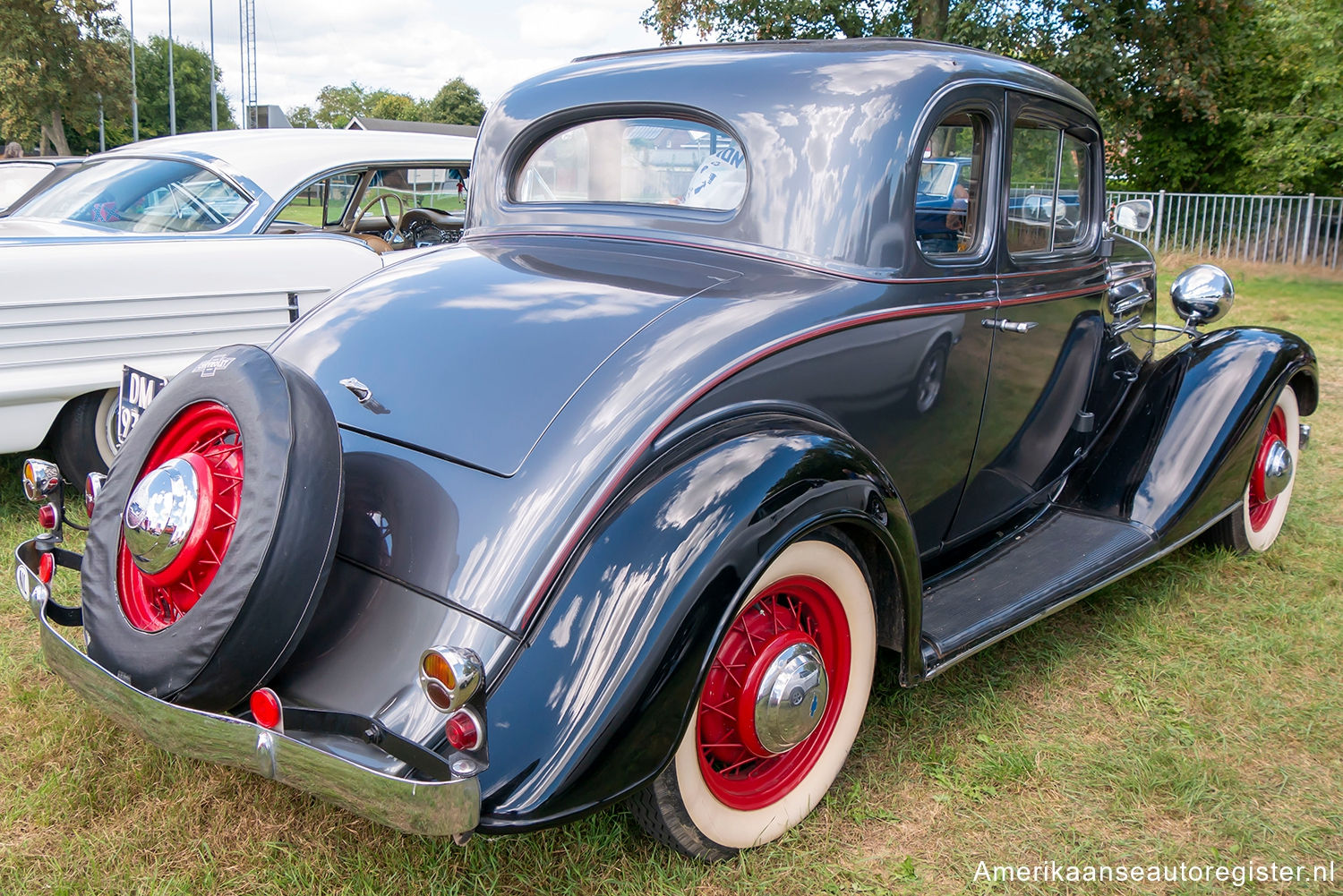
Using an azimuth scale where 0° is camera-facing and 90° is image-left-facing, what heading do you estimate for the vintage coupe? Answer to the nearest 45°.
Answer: approximately 225°

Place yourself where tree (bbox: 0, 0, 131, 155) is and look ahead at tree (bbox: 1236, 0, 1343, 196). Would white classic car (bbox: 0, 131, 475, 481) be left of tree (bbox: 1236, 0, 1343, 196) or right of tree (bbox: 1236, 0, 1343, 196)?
right

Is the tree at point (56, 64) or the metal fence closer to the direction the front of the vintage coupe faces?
the metal fence

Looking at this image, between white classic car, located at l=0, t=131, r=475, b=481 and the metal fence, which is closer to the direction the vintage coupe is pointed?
the metal fence

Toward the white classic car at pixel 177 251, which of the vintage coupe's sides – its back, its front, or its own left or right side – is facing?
left
